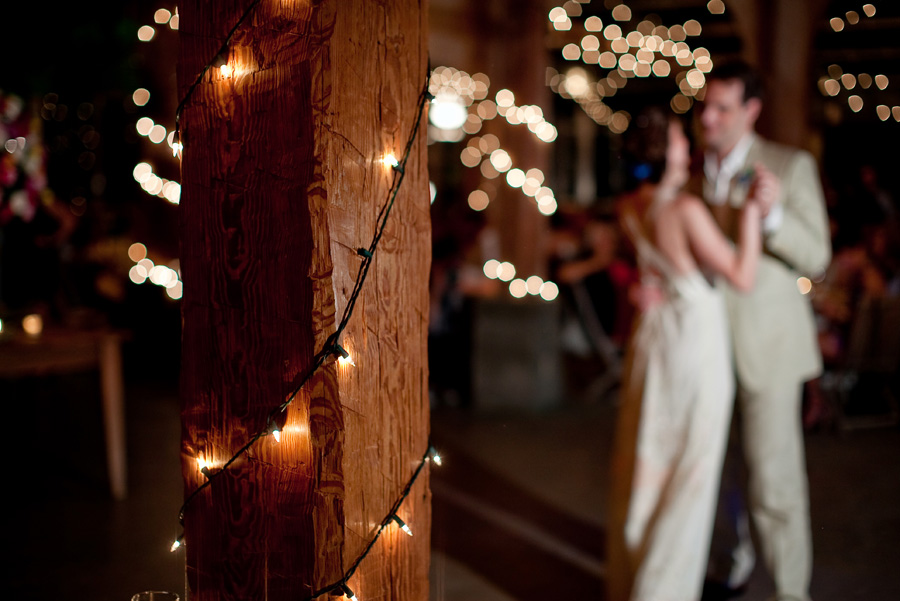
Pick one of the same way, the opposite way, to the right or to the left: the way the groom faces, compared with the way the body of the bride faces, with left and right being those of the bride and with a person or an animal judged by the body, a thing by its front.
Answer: the opposite way

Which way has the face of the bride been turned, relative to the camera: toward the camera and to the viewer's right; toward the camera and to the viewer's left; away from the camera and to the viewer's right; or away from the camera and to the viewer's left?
away from the camera and to the viewer's right

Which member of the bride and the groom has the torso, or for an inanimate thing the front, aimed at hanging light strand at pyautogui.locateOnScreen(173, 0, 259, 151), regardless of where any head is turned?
the groom

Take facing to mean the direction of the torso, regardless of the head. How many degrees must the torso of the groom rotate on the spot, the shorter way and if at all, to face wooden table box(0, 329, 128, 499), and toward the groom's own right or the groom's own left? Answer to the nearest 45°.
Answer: approximately 45° to the groom's own right

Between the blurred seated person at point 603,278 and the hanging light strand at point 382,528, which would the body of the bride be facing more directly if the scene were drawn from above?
the blurred seated person

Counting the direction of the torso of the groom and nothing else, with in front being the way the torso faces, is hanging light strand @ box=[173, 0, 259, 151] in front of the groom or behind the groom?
in front

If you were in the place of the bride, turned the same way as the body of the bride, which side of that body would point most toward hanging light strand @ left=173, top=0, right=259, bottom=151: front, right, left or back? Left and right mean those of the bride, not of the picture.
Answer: back

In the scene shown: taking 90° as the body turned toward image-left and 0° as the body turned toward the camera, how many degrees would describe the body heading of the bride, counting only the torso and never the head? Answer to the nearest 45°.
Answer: approximately 225°

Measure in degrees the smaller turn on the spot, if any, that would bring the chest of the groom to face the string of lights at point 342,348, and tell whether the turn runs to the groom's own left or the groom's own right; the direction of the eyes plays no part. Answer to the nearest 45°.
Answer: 0° — they already face it

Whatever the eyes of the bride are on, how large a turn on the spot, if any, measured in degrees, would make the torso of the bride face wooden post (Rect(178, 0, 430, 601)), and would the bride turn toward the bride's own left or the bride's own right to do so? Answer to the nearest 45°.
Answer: approximately 180°
